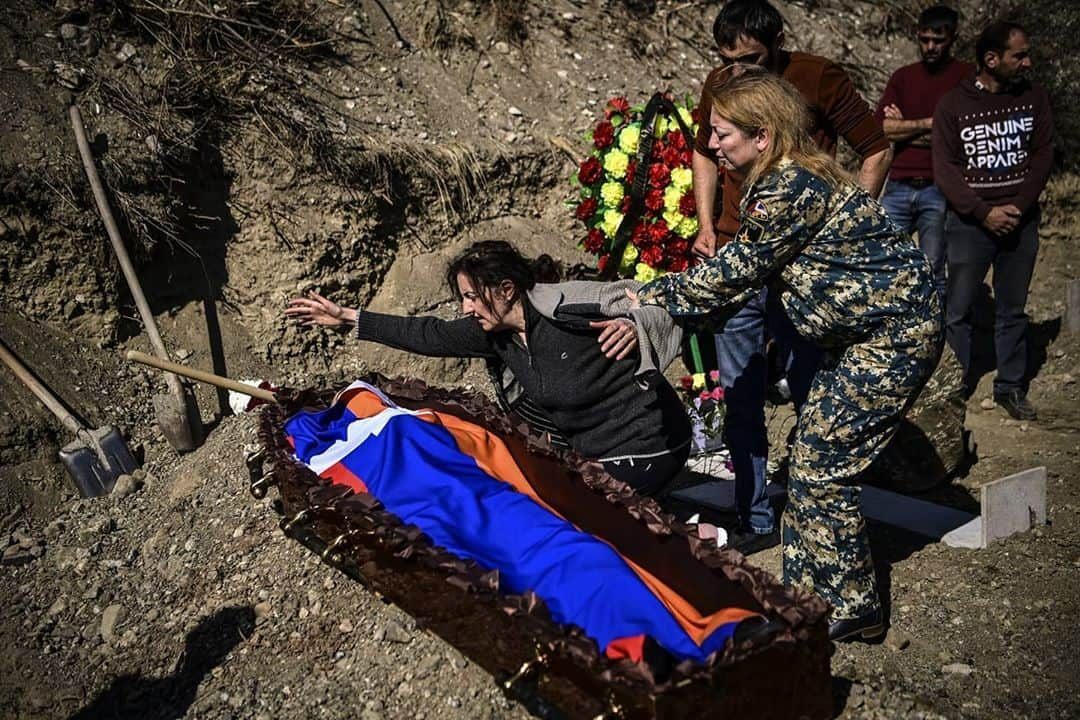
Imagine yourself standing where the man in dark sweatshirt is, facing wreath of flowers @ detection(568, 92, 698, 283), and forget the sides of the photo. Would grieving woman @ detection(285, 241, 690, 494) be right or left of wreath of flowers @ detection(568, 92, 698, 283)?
left

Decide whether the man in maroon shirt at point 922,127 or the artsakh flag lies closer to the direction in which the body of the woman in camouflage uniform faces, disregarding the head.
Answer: the artsakh flag

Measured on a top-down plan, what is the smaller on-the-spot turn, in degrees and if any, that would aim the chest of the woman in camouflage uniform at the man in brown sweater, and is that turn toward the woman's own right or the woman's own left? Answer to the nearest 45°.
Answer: approximately 45° to the woman's own right

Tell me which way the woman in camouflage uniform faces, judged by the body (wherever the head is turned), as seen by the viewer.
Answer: to the viewer's left

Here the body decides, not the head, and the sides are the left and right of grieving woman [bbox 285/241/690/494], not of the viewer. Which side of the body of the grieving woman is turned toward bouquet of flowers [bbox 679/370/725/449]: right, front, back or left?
back

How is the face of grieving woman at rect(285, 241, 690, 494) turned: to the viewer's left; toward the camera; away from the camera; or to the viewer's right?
to the viewer's left

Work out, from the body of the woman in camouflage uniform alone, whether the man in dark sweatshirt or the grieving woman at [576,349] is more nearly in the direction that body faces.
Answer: the grieving woman

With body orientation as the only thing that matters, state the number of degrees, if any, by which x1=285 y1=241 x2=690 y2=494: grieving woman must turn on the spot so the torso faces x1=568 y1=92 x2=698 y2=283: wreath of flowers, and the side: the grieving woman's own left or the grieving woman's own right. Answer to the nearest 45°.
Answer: approximately 135° to the grieving woman's own right

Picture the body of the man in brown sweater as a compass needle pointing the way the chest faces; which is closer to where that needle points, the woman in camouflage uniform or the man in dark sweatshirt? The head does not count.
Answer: the woman in camouflage uniform

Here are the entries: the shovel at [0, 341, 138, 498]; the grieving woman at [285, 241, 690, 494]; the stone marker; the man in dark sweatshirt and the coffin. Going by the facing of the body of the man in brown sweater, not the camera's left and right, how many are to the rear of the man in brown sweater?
2

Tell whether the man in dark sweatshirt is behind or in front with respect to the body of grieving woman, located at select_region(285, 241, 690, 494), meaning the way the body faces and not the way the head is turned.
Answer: behind

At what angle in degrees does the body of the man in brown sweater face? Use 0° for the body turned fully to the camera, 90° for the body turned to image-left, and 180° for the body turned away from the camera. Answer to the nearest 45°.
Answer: approximately 45°
